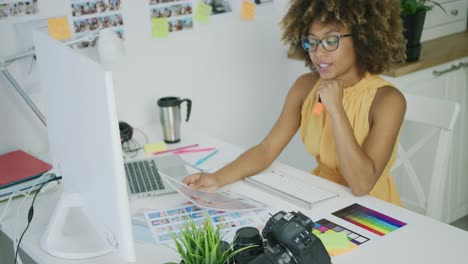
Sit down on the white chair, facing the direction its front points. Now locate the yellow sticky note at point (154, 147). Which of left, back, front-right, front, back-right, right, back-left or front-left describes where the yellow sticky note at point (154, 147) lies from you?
front-right

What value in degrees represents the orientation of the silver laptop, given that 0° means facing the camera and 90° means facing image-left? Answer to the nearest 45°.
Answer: approximately 270°

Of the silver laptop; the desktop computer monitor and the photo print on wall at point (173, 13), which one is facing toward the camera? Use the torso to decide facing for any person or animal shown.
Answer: the photo print on wall

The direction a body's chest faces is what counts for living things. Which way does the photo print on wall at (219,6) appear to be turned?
toward the camera

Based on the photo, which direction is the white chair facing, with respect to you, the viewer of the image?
facing the viewer and to the left of the viewer

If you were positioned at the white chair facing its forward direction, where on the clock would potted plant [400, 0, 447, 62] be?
The potted plant is roughly at 4 o'clock from the white chair.

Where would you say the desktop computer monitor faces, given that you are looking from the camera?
facing away from the viewer and to the right of the viewer

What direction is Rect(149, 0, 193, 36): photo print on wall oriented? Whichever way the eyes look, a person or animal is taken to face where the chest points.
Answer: toward the camera

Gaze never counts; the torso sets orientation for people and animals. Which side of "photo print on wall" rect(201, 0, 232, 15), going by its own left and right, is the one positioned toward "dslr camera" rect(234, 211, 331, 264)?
front

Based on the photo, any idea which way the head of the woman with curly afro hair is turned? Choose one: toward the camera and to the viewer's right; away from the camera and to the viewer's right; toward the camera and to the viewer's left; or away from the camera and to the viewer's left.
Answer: toward the camera and to the viewer's left

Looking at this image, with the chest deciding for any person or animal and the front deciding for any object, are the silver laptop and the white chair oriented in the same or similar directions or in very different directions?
very different directions

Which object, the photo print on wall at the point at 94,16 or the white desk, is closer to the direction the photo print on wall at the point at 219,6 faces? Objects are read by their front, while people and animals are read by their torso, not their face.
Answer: the white desk
